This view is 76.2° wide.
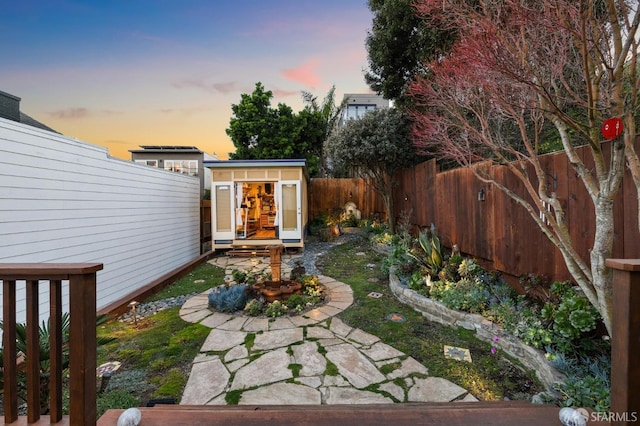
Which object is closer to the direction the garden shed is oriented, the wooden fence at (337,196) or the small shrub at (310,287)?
the small shrub

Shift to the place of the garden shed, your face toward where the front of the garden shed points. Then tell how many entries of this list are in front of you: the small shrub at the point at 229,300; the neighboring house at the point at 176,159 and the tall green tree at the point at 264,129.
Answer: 1

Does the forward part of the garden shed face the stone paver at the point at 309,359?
yes

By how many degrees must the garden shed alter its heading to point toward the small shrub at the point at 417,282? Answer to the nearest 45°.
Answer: approximately 45° to its left

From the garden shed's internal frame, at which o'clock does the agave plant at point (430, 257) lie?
The agave plant is roughly at 11 o'clock from the garden shed.

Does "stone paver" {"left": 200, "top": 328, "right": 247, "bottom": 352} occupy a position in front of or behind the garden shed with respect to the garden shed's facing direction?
in front

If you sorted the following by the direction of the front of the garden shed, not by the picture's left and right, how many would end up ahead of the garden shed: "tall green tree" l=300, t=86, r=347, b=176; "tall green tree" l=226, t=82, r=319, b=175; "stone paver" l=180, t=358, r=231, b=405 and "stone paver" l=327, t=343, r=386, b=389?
2

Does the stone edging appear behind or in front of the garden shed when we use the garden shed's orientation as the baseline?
in front

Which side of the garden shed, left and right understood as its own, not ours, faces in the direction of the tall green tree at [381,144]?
left

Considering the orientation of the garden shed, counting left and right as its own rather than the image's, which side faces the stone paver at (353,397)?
front

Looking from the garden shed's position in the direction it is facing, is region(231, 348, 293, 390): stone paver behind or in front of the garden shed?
in front

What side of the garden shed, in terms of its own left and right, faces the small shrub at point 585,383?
front

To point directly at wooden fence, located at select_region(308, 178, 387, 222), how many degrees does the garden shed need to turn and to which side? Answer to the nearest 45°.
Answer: approximately 135° to its left

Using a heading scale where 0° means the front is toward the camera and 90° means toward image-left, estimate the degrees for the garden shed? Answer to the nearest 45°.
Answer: approximately 0°

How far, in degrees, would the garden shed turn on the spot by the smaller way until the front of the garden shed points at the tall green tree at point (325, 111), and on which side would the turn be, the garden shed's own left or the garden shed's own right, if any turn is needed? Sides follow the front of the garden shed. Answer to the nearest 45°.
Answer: approximately 135° to the garden shed's own left
